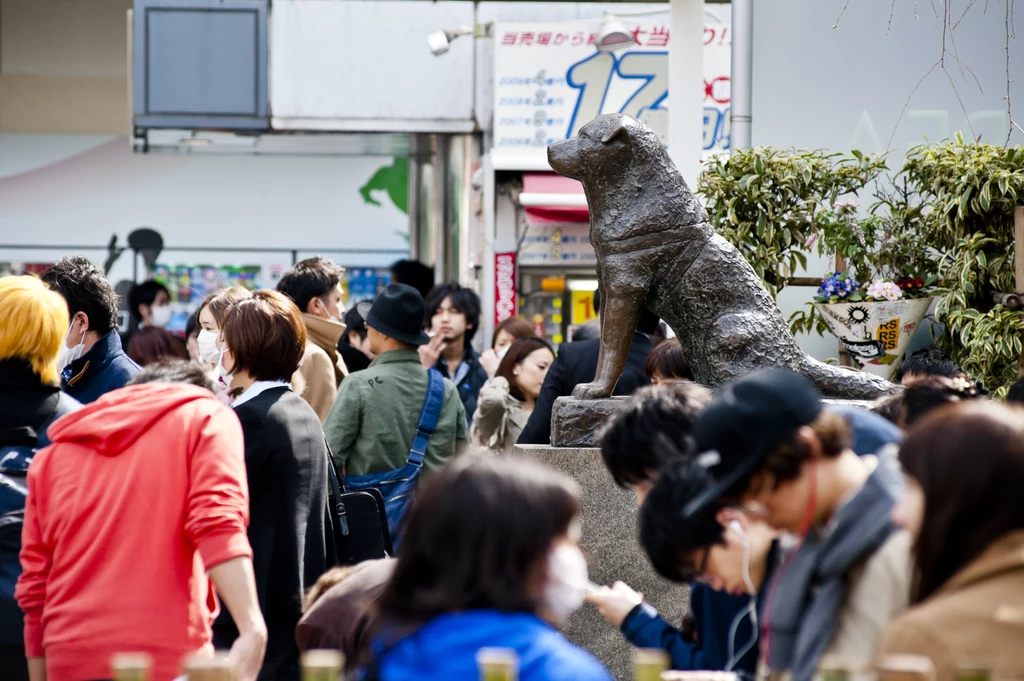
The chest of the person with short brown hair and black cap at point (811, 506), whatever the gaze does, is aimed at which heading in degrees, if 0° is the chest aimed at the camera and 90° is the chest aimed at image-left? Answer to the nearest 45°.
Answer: approximately 90°

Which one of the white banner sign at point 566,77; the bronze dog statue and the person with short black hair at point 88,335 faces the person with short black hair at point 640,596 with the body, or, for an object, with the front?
the white banner sign

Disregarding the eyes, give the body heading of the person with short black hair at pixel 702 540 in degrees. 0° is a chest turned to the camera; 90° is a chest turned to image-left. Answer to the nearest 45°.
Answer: approximately 90°

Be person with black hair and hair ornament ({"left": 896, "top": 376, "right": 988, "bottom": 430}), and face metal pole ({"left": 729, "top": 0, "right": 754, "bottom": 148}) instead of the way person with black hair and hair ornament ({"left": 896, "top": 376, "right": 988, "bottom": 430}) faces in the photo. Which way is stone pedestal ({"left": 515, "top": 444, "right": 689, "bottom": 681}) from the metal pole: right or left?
left

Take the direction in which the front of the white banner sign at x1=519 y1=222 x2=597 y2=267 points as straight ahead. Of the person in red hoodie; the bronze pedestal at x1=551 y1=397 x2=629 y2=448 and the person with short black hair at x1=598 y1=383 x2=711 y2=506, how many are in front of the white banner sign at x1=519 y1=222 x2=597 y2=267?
3

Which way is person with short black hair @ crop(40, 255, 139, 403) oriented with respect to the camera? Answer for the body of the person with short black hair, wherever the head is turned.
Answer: to the viewer's left

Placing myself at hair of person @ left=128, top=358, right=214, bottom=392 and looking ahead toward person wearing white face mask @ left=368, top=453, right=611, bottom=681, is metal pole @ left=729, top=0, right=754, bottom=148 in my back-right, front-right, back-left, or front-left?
back-left

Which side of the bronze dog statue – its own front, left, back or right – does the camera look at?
left

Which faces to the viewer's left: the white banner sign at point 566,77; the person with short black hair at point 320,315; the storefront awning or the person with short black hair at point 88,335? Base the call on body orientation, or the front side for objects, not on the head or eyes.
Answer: the person with short black hair at point 88,335

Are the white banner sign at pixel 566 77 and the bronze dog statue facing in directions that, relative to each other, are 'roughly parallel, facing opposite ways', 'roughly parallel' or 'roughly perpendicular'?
roughly perpendicular

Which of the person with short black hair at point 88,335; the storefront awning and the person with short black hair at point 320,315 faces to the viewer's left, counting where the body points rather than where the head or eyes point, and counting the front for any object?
the person with short black hair at point 88,335

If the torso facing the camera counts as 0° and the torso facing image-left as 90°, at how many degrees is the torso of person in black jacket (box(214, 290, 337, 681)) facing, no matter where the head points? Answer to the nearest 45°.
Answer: approximately 135°

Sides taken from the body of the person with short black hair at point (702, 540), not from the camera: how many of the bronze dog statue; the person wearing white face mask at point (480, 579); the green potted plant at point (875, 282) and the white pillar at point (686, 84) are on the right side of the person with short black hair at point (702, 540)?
3
